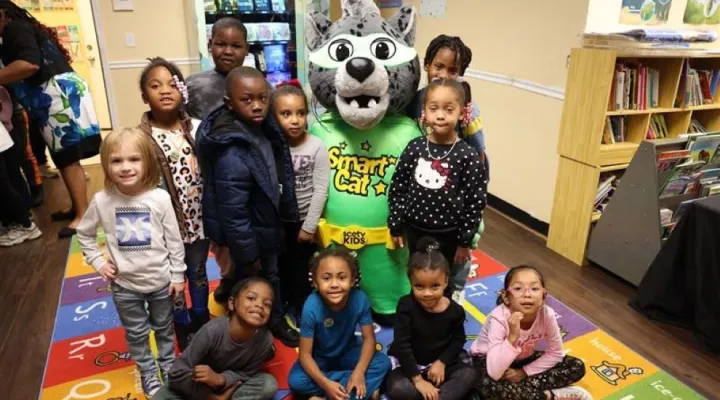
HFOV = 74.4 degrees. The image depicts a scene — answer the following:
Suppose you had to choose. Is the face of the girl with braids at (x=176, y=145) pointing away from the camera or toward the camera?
toward the camera

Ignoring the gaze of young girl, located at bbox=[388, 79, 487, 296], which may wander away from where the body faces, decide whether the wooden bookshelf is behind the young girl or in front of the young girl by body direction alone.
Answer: behind

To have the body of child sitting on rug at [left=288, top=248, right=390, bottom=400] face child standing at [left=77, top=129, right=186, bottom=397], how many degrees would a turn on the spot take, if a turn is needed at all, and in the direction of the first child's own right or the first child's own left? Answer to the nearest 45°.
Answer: approximately 90° to the first child's own right

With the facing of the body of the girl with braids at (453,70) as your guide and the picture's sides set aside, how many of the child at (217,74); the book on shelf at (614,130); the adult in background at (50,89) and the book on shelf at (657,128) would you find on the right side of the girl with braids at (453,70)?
2

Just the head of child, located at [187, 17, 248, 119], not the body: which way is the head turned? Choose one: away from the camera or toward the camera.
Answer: toward the camera

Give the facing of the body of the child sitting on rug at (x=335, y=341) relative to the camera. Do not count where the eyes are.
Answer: toward the camera

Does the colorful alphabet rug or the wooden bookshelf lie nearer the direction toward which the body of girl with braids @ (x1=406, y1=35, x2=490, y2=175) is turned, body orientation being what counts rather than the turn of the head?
the colorful alphabet rug

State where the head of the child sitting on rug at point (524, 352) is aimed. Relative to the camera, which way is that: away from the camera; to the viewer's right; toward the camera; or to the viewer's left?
toward the camera

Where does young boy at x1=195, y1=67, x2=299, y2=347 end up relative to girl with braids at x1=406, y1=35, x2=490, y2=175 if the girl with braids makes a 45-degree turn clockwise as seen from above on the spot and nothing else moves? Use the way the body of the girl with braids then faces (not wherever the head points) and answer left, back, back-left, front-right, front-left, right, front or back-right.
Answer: front

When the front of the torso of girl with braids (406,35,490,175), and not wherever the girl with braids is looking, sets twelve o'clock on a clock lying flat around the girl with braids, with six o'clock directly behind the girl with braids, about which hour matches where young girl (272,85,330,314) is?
The young girl is roughly at 2 o'clock from the girl with braids.

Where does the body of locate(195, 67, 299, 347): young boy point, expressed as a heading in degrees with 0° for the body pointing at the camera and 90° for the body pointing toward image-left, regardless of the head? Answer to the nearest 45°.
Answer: approximately 315°

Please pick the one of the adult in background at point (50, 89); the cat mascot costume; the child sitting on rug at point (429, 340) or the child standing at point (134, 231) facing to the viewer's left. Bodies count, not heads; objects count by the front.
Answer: the adult in background

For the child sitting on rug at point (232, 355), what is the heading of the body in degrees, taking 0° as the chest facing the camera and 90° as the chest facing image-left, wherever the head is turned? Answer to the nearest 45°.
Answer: approximately 0°
